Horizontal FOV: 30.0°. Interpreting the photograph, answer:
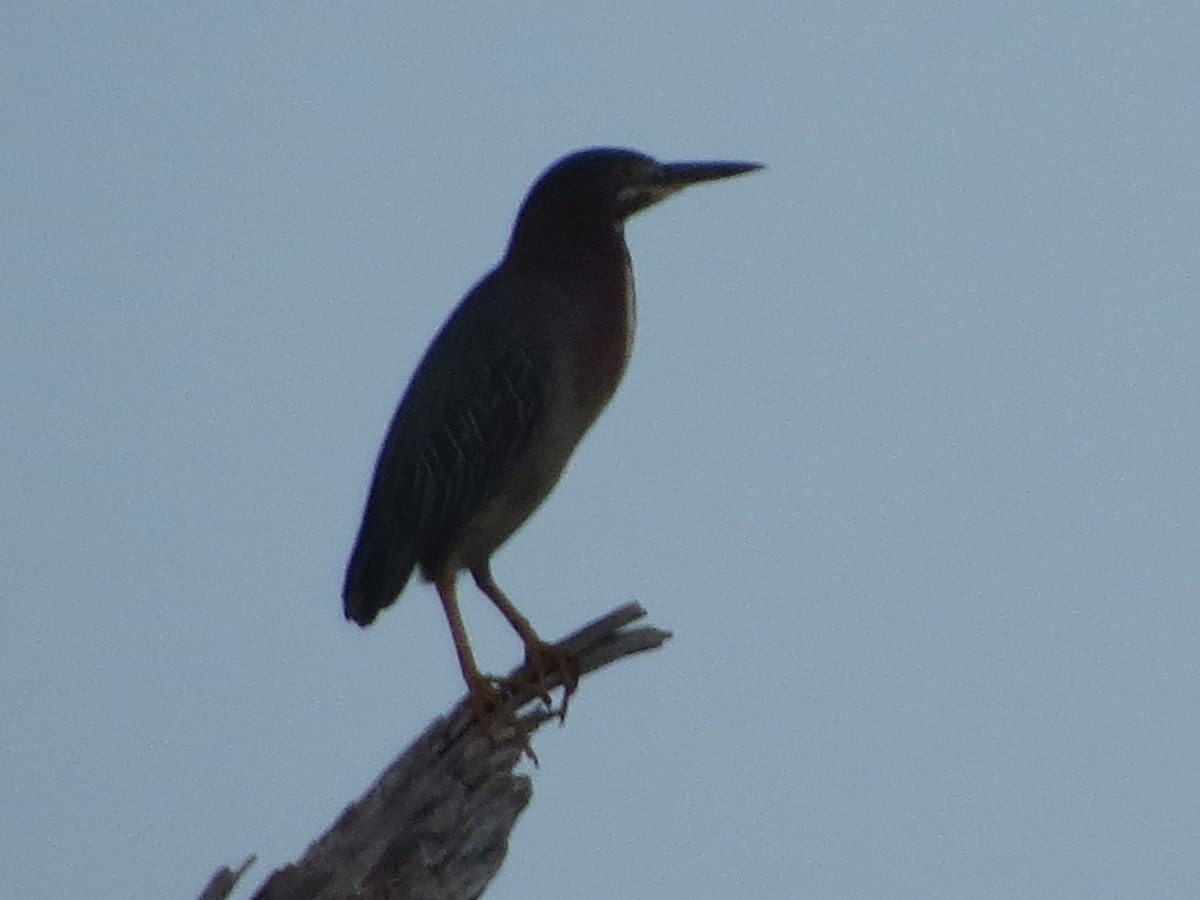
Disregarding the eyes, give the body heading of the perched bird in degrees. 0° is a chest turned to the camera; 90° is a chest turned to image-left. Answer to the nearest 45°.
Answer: approximately 270°
